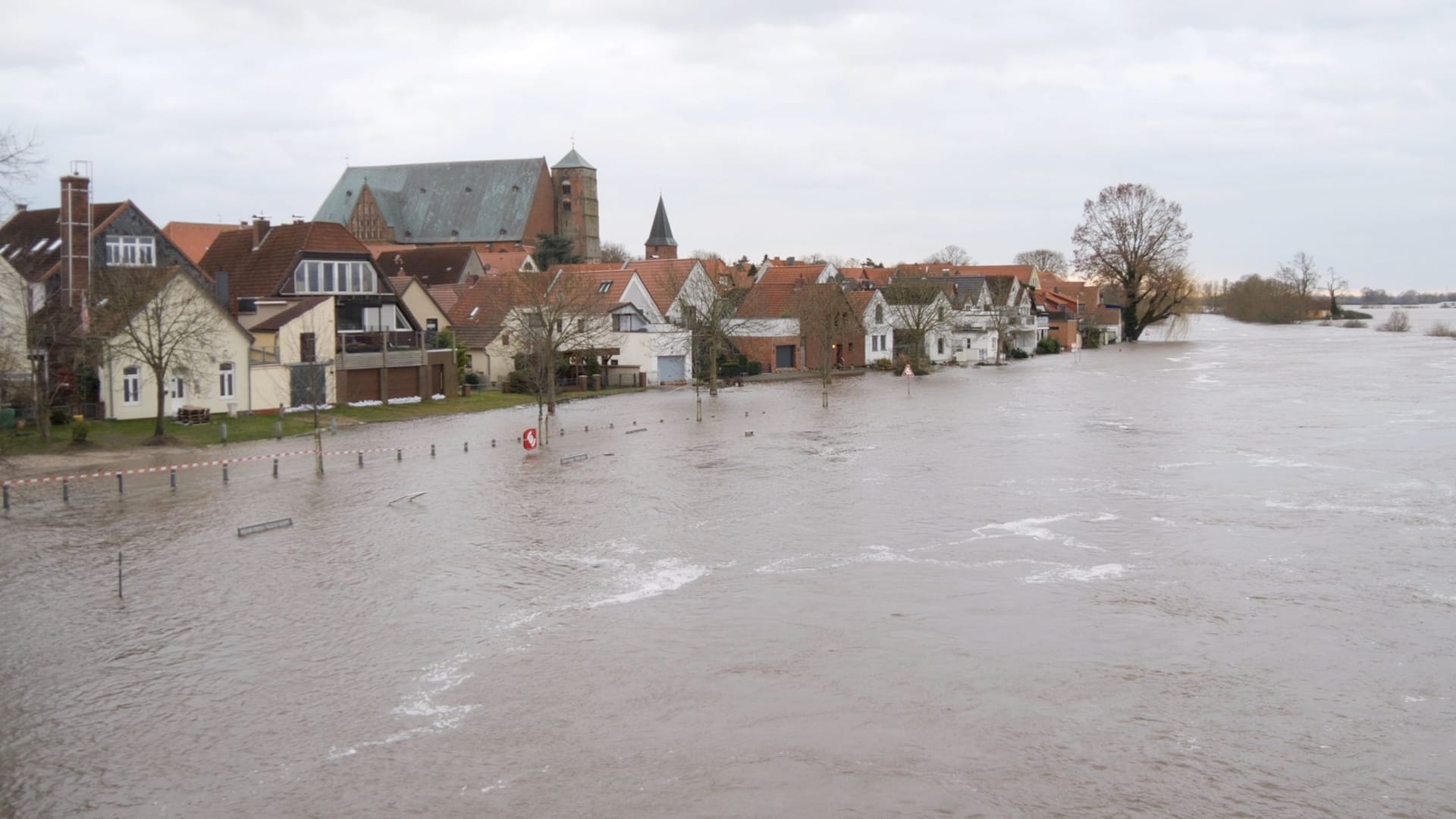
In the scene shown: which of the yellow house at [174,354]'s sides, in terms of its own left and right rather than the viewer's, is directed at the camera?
front
